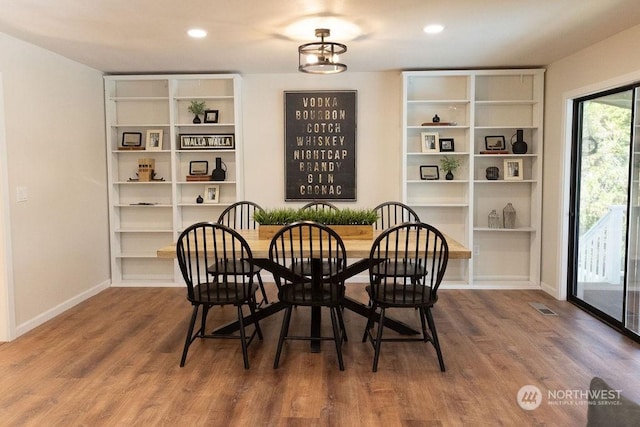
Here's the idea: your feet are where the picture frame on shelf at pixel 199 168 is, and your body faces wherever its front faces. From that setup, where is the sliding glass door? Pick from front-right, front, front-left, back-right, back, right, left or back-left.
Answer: front-left

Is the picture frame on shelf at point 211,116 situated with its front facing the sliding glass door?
no

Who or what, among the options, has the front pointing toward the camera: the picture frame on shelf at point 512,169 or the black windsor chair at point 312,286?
the picture frame on shelf

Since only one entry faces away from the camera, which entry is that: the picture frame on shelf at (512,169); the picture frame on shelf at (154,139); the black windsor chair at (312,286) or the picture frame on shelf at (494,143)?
the black windsor chair

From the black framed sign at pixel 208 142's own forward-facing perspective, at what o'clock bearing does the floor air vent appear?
The floor air vent is roughly at 10 o'clock from the black framed sign.

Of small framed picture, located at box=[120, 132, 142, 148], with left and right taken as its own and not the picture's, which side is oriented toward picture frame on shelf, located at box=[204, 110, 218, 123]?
left

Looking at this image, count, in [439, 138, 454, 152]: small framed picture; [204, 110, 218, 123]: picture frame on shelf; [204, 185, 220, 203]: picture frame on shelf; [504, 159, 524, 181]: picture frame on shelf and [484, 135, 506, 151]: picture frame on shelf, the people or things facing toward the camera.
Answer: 5

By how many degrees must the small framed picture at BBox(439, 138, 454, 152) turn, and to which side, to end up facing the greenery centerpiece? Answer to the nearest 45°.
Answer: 0° — it already faces it

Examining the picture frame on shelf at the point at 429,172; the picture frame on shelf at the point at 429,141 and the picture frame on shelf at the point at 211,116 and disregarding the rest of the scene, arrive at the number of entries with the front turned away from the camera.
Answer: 0

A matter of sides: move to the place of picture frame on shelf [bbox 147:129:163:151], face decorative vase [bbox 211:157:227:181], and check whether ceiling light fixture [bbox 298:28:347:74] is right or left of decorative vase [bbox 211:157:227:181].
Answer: right

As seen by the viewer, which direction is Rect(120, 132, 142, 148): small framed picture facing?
toward the camera

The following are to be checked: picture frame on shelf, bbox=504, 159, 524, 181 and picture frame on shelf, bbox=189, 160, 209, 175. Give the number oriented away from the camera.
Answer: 0

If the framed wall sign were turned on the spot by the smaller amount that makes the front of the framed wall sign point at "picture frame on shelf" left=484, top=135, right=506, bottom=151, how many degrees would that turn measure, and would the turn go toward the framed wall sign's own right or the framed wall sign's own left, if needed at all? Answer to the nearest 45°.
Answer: approximately 90° to the framed wall sign's own left

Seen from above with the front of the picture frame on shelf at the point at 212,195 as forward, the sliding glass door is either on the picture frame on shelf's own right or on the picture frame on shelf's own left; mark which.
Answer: on the picture frame on shelf's own left

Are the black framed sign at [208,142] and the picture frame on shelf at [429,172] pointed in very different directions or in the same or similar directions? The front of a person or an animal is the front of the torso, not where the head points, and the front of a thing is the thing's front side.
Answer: same or similar directions

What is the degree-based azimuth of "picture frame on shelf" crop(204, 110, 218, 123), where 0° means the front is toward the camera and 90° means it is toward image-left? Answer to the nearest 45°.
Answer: approximately 0°

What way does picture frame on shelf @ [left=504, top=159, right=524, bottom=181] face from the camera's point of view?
toward the camera
